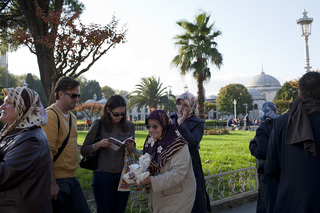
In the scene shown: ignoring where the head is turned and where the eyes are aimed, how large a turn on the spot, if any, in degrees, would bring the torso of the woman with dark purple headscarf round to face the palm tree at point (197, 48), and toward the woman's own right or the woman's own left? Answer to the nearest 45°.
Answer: approximately 90° to the woman's own right

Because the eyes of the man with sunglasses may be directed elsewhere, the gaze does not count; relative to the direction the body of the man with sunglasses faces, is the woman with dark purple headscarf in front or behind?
in front

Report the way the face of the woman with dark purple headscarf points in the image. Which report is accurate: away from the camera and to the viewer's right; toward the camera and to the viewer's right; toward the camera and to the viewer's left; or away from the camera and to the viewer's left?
toward the camera and to the viewer's left

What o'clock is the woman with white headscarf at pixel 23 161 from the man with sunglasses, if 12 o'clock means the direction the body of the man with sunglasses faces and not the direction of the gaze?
The woman with white headscarf is roughly at 2 o'clock from the man with sunglasses.

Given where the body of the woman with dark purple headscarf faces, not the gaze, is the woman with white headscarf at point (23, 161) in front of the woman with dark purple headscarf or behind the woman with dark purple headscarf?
in front

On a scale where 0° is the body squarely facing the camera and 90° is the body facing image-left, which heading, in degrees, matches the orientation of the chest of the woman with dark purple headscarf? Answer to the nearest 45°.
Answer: approximately 90°

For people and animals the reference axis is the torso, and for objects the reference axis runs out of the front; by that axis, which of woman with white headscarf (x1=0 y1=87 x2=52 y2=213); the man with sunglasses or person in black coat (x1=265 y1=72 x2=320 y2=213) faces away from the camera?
the person in black coat

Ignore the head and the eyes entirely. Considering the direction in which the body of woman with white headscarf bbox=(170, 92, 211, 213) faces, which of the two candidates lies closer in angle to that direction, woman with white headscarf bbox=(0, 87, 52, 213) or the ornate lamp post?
the woman with white headscarf

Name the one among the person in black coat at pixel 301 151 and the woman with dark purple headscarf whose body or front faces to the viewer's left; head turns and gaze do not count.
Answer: the woman with dark purple headscarf

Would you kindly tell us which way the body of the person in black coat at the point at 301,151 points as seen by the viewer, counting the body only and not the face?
away from the camera

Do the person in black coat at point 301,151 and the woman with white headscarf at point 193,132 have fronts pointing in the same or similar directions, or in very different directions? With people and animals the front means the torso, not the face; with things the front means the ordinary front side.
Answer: very different directions
